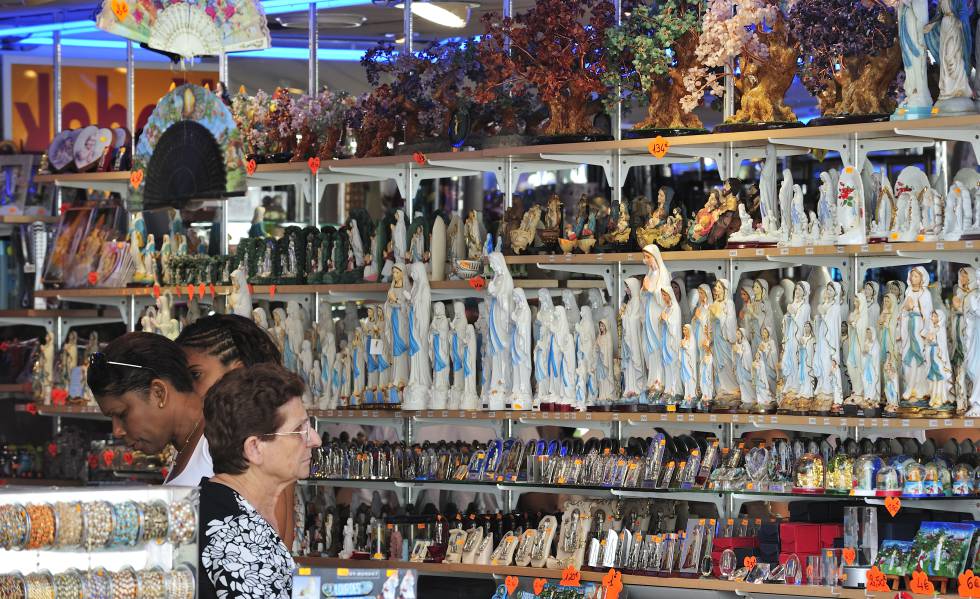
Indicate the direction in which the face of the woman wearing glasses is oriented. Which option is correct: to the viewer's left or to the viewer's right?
to the viewer's right

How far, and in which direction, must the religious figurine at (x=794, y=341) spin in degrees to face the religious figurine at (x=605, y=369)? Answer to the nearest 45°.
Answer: approximately 45° to its right

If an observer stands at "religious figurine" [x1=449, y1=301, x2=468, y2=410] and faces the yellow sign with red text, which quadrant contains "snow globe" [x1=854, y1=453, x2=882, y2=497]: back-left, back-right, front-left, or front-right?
back-right

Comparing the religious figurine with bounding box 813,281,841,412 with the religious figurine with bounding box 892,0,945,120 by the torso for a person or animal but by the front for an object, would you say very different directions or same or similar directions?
same or similar directions

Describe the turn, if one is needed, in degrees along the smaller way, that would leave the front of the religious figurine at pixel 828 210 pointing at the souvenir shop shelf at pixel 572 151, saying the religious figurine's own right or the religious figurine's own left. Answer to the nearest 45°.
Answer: approximately 45° to the religious figurine's own right

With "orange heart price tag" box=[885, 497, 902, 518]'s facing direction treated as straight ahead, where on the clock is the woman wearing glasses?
The woman wearing glasses is roughly at 1 o'clock from the orange heart price tag.

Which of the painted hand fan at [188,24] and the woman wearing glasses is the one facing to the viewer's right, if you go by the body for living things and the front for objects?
the woman wearing glasses

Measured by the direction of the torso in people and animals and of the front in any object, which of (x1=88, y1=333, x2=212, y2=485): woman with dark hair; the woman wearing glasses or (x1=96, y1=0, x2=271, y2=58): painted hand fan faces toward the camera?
the painted hand fan

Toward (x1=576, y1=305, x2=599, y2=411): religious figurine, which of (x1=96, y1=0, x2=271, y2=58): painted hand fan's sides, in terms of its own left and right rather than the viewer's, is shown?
left

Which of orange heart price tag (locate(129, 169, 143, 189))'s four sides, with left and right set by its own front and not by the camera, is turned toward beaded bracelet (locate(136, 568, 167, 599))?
front

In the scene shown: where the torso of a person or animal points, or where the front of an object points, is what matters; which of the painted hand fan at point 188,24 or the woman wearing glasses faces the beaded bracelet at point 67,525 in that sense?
the painted hand fan

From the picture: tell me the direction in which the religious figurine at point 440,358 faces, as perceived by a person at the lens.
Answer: facing the viewer and to the left of the viewer
